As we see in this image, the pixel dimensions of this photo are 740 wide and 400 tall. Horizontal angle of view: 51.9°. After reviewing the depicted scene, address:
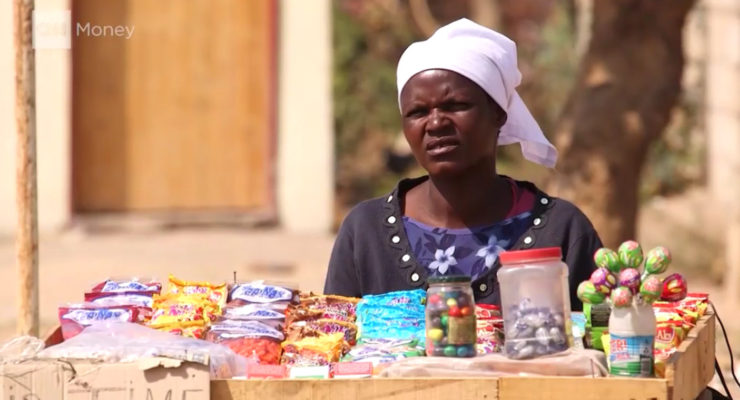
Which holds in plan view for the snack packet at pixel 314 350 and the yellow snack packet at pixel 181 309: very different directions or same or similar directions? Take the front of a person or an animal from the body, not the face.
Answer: same or similar directions

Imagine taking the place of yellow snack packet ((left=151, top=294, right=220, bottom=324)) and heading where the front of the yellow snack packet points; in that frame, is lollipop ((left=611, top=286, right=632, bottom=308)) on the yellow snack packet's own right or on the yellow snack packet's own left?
on the yellow snack packet's own left

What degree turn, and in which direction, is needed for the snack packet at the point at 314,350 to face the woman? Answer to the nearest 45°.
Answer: approximately 135° to its left

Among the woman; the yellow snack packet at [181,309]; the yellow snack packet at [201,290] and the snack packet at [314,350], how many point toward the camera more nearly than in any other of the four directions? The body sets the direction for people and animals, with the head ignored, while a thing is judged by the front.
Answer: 4

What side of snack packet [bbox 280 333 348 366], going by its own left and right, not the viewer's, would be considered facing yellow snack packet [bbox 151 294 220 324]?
right

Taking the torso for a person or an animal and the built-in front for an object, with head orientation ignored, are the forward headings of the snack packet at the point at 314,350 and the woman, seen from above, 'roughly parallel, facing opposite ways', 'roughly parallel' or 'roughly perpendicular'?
roughly parallel

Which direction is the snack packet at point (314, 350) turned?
toward the camera

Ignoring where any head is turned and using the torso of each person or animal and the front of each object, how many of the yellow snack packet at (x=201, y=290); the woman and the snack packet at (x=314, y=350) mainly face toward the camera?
3

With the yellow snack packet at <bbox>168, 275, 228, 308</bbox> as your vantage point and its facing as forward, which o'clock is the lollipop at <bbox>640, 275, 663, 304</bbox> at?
The lollipop is roughly at 10 o'clock from the yellow snack packet.

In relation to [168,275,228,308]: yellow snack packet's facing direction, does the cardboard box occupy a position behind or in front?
in front

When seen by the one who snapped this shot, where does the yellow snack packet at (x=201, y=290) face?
facing the viewer

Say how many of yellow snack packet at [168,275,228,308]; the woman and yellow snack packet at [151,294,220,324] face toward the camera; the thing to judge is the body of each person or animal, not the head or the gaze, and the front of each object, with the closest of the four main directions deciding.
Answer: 3

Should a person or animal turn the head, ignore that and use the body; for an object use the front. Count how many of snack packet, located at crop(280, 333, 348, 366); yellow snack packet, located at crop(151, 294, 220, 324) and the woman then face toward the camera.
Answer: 3

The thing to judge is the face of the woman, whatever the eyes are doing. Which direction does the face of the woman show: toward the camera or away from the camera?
toward the camera
